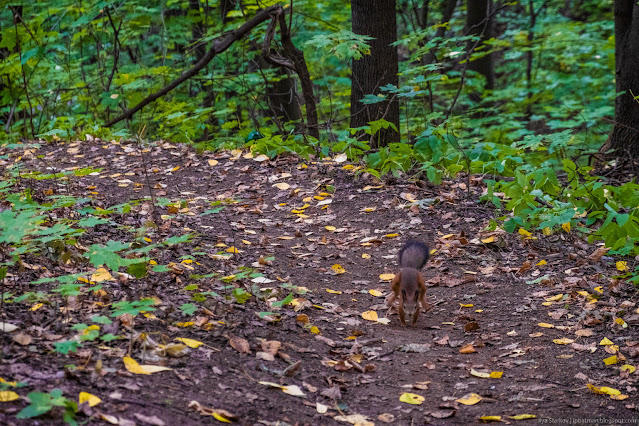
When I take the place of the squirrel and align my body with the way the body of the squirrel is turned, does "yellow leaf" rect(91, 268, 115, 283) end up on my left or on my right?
on my right

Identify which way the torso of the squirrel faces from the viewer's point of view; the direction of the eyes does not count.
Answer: toward the camera

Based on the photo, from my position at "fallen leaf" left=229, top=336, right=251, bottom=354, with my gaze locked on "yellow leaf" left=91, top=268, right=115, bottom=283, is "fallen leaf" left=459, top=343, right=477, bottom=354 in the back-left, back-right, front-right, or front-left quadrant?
back-right

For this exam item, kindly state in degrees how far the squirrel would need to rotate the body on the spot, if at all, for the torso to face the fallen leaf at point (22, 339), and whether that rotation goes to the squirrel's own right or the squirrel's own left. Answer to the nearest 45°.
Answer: approximately 45° to the squirrel's own right

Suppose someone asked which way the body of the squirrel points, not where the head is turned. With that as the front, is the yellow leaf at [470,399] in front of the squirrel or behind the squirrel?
in front

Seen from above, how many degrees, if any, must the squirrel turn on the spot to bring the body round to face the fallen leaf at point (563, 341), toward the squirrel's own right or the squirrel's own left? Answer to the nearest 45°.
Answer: approximately 45° to the squirrel's own left

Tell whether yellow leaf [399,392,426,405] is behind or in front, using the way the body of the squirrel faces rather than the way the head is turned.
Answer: in front

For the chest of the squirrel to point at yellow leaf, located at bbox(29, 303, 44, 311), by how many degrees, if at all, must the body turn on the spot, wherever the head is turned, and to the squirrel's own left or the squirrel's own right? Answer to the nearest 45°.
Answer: approximately 45° to the squirrel's own right

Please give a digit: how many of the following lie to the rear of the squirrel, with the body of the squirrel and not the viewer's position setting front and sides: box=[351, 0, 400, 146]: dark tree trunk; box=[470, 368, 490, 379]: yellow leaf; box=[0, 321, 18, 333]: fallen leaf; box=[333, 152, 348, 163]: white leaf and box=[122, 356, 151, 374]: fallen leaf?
2
